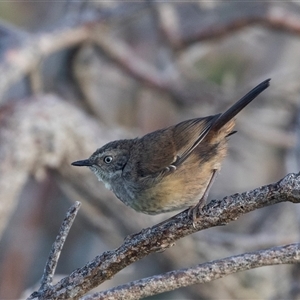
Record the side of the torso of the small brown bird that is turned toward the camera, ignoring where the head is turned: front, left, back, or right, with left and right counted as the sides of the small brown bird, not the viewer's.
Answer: left
